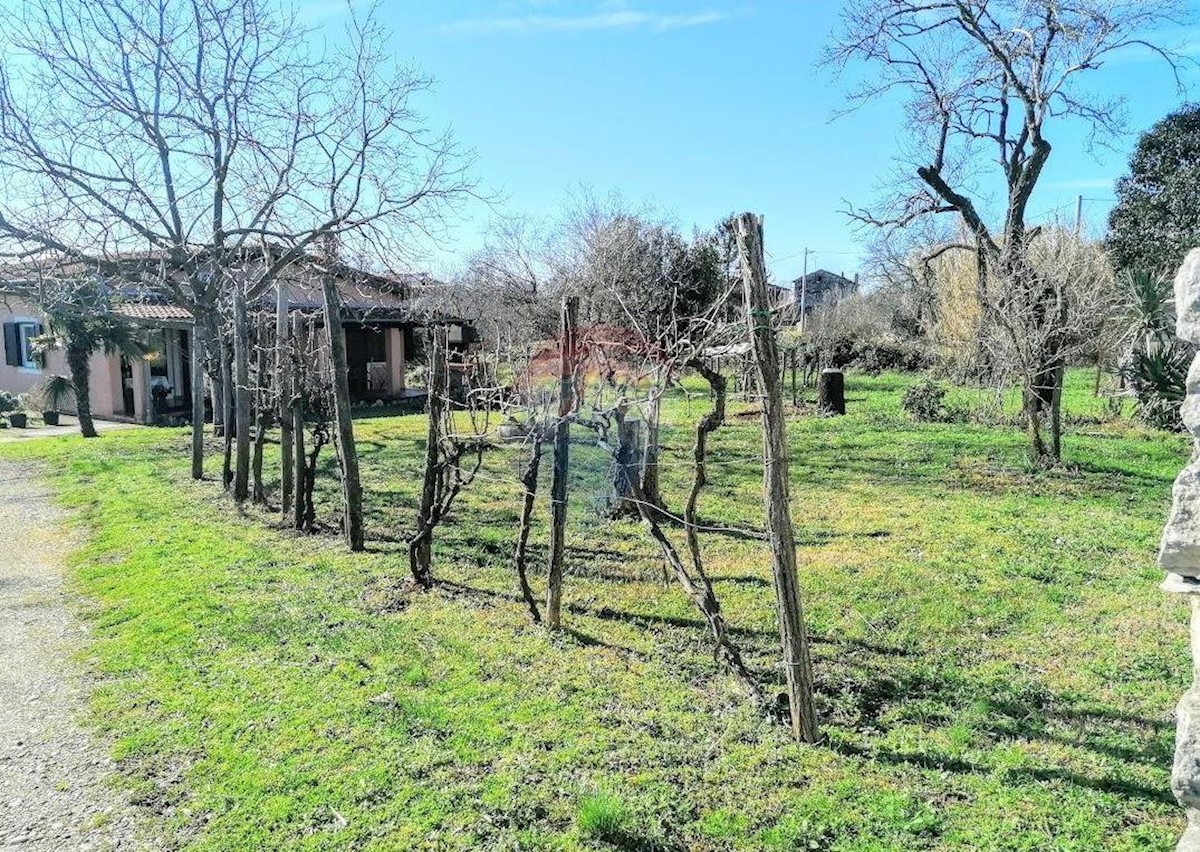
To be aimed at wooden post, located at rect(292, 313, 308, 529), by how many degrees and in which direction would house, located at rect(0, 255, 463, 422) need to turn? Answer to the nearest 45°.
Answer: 0° — it already faces it

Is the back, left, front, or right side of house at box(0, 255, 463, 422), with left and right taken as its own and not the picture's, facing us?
front

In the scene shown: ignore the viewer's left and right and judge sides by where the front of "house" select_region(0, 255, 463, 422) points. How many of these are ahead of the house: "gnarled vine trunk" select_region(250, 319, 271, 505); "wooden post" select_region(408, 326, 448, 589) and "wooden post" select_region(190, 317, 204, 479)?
3

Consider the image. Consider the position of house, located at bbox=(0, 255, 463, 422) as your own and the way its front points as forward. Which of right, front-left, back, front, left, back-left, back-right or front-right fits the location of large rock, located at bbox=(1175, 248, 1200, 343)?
front

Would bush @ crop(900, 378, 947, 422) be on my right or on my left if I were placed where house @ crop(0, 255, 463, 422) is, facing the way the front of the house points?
on my left

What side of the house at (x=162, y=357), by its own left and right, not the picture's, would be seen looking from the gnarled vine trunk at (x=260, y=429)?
front

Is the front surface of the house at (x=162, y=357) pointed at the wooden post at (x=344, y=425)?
yes

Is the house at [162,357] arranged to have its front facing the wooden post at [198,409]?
yes

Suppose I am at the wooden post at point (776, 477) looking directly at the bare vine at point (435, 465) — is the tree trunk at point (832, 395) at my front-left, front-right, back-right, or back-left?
front-right

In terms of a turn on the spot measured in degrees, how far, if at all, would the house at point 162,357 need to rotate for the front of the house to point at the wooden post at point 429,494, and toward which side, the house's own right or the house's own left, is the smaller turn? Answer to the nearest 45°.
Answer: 0° — it already faces it

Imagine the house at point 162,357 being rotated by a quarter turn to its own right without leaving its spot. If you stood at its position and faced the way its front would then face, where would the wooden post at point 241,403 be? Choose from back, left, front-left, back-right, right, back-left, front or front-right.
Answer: left

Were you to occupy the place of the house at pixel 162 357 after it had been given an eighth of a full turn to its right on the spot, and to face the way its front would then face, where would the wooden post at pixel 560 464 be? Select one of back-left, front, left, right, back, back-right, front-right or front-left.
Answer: front-left

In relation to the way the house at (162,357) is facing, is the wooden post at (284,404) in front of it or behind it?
in front

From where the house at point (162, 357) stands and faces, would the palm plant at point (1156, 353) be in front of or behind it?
in front

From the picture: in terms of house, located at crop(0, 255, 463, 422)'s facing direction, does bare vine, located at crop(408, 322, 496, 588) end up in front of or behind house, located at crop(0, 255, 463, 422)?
in front

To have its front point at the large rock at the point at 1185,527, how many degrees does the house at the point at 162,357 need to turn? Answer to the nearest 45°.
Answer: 0° — it already faces it
